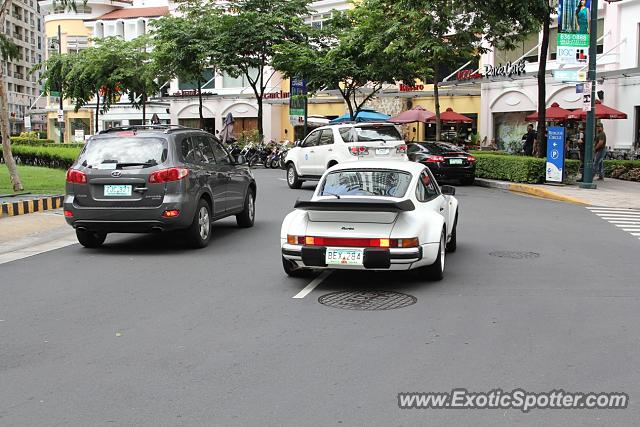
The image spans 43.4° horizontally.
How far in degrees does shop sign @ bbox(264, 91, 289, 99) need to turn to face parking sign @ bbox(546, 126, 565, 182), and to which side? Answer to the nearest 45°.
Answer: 0° — it already faces it

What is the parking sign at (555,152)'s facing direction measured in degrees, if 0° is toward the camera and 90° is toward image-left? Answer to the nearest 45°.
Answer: approximately 0°

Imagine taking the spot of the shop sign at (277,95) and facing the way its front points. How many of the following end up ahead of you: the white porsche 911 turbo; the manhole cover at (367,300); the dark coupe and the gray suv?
4

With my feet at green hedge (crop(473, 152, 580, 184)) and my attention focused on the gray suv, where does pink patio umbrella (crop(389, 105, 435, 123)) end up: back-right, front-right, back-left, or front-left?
back-right

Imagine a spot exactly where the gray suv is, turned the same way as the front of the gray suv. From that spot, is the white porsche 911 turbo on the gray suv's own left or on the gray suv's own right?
on the gray suv's own right

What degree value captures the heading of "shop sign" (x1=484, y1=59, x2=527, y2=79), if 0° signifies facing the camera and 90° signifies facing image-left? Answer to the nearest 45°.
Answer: approximately 45°

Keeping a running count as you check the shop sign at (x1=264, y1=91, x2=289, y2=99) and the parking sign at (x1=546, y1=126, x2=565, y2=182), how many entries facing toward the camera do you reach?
2

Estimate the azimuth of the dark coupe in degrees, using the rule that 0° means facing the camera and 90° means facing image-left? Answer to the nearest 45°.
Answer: approximately 135°

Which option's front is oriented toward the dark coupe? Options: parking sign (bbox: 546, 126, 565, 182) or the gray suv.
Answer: the gray suv

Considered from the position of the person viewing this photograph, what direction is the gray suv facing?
facing away from the viewer and to the right of the viewer

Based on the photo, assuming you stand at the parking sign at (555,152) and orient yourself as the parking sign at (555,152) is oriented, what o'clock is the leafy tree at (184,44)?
The leafy tree is roughly at 4 o'clock from the parking sign.

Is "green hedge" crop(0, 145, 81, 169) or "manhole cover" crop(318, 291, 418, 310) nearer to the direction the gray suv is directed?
the green hedge

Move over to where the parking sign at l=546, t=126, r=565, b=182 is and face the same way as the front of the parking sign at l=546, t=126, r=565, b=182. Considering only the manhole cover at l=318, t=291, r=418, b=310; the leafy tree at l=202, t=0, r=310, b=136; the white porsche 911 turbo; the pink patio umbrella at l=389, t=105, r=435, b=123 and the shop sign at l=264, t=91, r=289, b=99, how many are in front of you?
2
